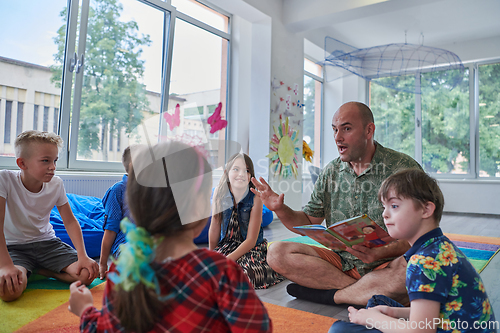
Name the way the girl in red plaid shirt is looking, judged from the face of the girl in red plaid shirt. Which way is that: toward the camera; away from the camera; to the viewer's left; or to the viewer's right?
away from the camera

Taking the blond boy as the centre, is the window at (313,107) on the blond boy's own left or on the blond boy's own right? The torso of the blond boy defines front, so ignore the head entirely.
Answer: on the blond boy's own left

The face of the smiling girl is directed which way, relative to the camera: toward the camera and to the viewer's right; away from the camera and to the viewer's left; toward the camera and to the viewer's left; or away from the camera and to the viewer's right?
toward the camera and to the viewer's right

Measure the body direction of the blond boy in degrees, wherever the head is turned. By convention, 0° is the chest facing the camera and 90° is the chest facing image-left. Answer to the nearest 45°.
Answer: approximately 315°

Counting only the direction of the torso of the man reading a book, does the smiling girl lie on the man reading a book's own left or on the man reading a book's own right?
on the man reading a book's own right

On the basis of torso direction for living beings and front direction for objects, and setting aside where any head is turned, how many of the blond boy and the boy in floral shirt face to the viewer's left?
1

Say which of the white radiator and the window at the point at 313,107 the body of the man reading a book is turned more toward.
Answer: the white radiator

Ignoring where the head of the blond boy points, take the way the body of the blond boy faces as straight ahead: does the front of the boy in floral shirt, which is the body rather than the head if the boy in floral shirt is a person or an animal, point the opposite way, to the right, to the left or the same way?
the opposite way

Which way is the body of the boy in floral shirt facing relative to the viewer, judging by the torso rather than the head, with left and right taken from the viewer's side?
facing to the left of the viewer

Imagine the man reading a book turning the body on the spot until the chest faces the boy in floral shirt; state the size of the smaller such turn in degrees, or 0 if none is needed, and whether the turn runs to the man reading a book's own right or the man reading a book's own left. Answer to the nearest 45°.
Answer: approximately 45° to the man reading a book's own left

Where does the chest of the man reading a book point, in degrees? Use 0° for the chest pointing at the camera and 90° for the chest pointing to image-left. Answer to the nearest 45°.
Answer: approximately 45°
